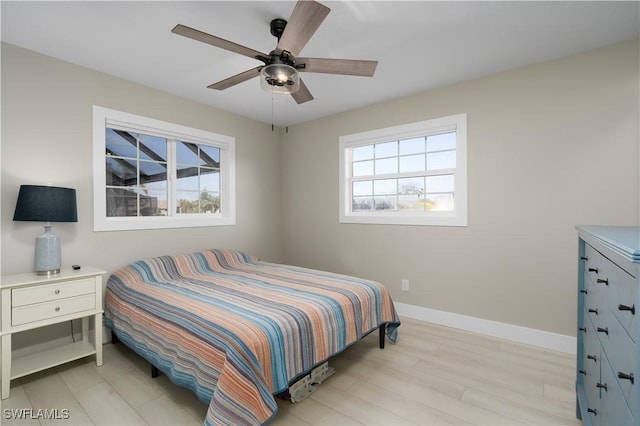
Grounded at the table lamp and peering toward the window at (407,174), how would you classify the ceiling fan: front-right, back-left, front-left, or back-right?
front-right

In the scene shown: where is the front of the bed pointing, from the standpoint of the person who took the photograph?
facing the viewer and to the right of the viewer

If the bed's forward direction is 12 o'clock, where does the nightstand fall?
The nightstand is roughly at 5 o'clock from the bed.

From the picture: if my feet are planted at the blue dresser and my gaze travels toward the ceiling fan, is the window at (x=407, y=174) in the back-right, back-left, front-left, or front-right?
front-right

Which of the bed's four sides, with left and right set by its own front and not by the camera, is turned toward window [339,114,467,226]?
left

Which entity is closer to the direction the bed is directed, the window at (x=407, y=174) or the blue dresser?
the blue dresser

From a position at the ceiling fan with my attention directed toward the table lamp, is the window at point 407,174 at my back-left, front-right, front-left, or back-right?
back-right

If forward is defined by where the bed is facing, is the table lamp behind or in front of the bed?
behind

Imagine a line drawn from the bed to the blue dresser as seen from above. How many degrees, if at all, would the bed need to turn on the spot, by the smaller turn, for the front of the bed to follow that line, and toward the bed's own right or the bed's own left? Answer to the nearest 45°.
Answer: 0° — it already faces it

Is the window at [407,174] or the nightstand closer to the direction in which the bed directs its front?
the window
